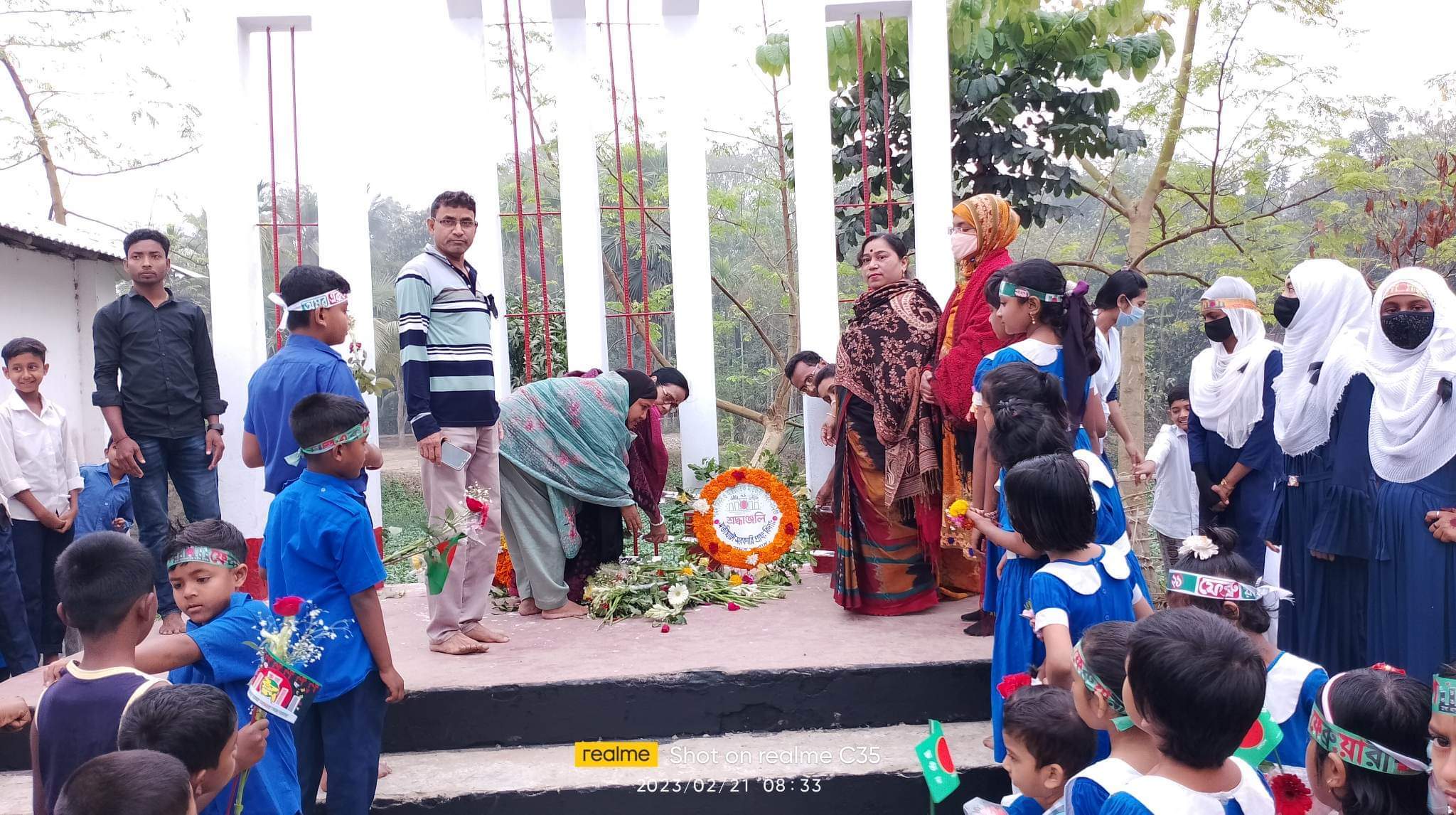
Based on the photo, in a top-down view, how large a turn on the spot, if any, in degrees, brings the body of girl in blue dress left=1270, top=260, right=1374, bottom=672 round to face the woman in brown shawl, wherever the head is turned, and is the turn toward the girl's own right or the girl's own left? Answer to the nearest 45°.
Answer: approximately 45° to the girl's own right

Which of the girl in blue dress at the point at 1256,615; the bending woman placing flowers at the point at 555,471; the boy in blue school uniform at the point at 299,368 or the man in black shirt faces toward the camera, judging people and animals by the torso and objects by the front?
the man in black shirt

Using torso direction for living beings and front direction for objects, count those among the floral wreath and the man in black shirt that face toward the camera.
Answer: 2

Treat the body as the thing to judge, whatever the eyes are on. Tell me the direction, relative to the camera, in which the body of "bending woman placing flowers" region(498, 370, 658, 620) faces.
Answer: to the viewer's right

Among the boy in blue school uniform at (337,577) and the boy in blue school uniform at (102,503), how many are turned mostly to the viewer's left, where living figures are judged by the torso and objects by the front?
0

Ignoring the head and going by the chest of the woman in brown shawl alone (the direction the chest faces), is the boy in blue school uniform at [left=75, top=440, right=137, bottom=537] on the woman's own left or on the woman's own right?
on the woman's own right

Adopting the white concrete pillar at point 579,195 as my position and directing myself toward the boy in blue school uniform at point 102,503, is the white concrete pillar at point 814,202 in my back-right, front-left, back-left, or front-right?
back-left
